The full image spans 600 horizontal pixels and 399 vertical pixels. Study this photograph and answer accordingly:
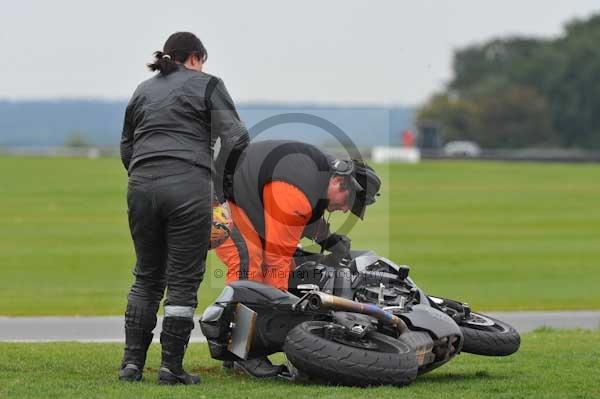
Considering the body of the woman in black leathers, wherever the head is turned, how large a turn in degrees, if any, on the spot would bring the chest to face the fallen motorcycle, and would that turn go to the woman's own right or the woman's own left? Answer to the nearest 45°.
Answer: approximately 45° to the woman's own right

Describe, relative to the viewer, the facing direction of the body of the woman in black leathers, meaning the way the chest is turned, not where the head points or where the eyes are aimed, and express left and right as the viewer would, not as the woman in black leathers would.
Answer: facing away from the viewer and to the right of the viewer

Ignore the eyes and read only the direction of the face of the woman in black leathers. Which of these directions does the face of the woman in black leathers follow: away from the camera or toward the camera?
away from the camera

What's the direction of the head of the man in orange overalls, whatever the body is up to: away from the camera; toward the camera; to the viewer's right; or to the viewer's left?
to the viewer's right
